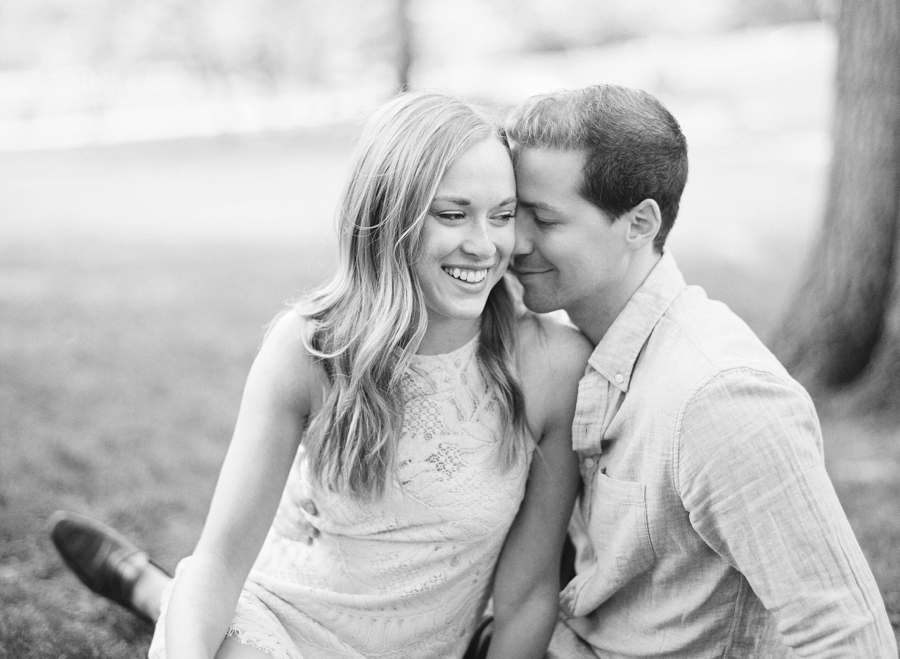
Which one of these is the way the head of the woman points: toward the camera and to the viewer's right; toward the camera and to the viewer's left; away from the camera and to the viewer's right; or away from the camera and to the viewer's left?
toward the camera and to the viewer's right

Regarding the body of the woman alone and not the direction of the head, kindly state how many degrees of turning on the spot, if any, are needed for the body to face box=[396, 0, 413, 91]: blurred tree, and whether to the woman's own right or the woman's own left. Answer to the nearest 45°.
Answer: approximately 180°

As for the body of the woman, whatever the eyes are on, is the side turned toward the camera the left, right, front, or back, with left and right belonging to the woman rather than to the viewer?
front

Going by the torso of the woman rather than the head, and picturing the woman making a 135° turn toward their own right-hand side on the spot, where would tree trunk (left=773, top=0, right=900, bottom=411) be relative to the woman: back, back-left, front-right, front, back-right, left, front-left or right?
right
